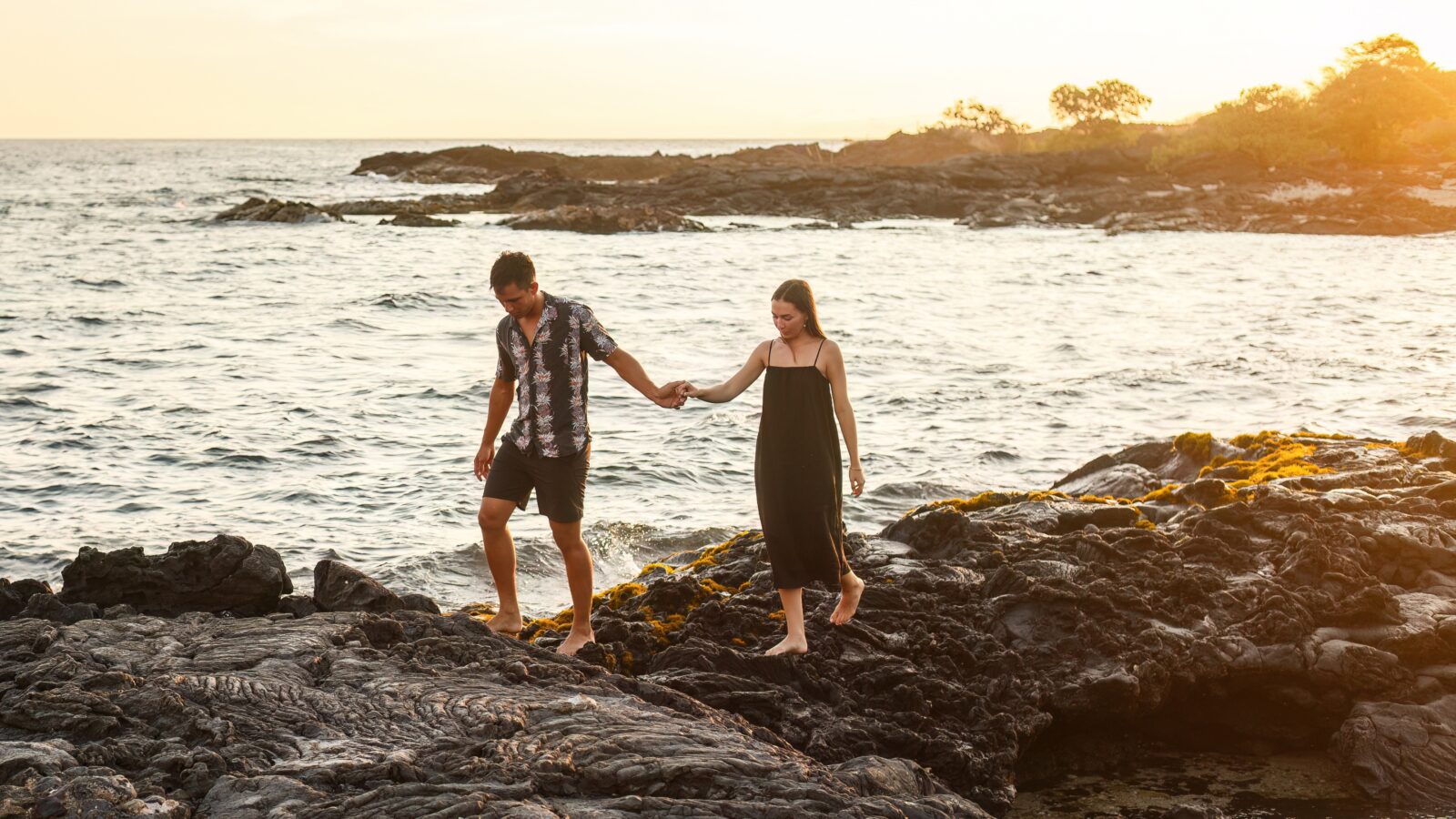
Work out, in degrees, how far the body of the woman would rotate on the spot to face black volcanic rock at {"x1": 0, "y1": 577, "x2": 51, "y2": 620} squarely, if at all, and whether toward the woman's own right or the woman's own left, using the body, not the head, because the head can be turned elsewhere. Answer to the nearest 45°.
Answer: approximately 45° to the woman's own right

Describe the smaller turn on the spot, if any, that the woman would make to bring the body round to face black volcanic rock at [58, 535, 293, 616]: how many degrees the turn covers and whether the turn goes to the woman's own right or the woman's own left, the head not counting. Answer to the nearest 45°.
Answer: approximately 45° to the woman's own right

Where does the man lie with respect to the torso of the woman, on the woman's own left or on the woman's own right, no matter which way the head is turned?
on the woman's own right

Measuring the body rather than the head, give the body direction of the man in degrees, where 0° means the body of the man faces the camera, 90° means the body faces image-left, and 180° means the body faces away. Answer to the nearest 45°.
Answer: approximately 45°

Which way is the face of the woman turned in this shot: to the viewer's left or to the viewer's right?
to the viewer's left

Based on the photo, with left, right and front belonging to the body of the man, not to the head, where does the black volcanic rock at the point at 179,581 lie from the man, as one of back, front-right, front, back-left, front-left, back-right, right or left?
front-right

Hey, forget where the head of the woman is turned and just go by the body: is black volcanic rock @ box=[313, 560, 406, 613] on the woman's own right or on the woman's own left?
on the woman's own right

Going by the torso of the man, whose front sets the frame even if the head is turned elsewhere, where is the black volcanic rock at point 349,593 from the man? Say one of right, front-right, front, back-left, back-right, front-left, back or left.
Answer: front-right

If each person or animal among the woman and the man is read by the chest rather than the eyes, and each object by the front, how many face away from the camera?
0

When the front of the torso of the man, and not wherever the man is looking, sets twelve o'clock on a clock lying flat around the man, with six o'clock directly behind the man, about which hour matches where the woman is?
The woman is roughly at 8 o'clock from the man.
